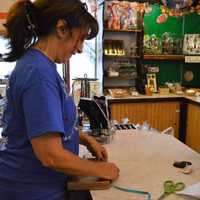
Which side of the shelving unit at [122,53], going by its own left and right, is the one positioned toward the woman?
front

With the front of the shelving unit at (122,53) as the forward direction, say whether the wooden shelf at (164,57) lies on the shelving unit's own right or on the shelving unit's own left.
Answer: on the shelving unit's own left

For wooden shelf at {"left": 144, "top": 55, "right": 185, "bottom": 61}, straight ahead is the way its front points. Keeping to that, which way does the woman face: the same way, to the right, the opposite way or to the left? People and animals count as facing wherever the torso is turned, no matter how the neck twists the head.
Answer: to the left

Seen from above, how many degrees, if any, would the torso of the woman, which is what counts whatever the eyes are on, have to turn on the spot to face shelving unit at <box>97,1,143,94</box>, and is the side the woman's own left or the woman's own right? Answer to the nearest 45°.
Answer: approximately 90° to the woman's own left

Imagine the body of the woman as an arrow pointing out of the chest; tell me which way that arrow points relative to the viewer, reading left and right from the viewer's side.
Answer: facing to the right of the viewer

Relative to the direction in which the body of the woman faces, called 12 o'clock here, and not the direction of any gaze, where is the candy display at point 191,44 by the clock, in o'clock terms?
The candy display is roughly at 10 o'clock from the woman.

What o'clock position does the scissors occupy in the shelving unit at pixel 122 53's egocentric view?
The scissors is roughly at 12 o'clock from the shelving unit.

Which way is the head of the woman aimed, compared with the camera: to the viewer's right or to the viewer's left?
to the viewer's right

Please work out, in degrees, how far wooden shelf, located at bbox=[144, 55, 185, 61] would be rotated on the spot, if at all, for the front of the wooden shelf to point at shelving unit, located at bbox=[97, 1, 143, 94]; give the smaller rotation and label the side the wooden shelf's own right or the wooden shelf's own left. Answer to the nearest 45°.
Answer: approximately 90° to the wooden shelf's own right

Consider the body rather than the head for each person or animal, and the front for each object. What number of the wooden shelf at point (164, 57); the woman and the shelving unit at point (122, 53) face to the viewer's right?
1
